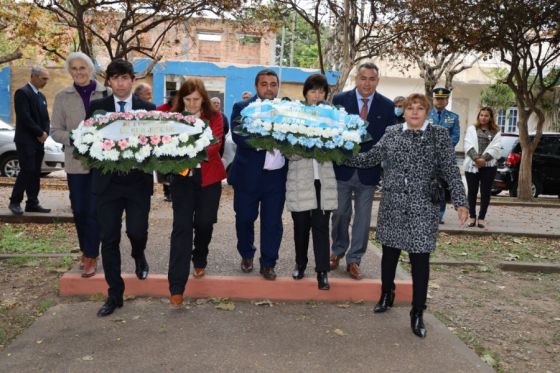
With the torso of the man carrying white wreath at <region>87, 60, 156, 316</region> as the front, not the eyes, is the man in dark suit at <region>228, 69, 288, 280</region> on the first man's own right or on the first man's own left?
on the first man's own left

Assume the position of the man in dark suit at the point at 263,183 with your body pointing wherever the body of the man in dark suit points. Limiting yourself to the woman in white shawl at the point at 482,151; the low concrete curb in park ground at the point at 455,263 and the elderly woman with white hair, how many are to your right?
1

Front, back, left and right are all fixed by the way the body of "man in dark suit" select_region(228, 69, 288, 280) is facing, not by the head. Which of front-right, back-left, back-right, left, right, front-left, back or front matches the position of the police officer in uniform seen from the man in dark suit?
back-left

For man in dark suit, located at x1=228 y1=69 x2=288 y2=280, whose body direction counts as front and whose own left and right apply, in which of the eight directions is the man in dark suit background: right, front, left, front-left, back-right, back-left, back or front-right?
back-right

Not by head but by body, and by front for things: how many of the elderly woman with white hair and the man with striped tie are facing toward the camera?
2

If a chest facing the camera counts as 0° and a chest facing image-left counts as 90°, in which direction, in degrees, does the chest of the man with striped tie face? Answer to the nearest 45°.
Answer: approximately 0°

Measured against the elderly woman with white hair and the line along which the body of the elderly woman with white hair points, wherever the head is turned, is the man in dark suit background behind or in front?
behind

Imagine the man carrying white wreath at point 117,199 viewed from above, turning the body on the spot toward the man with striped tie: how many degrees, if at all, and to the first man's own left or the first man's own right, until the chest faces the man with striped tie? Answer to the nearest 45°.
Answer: approximately 90° to the first man's own left
